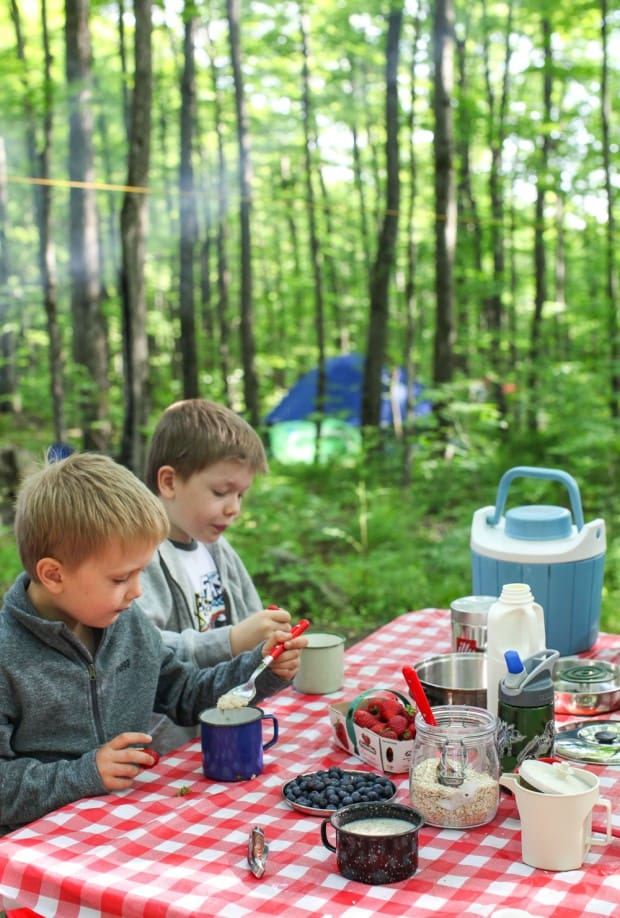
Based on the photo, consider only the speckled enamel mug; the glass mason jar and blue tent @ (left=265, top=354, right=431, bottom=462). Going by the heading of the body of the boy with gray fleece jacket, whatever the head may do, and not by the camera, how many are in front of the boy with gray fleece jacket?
2

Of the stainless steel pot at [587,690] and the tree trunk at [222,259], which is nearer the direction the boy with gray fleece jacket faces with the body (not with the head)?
the stainless steel pot

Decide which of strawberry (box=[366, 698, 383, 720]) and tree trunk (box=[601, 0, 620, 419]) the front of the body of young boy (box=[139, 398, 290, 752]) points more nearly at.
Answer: the strawberry

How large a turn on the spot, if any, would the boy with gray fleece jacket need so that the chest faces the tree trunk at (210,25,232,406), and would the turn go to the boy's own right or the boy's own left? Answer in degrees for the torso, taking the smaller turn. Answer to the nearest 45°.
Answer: approximately 135° to the boy's own left

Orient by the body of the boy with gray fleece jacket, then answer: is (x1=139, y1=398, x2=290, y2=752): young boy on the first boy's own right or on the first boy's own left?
on the first boy's own left

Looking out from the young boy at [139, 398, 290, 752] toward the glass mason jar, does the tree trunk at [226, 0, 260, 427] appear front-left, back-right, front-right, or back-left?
back-left

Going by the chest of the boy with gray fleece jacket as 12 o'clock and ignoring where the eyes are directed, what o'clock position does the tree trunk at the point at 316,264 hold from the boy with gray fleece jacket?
The tree trunk is roughly at 8 o'clock from the boy with gray fleece jacket.
